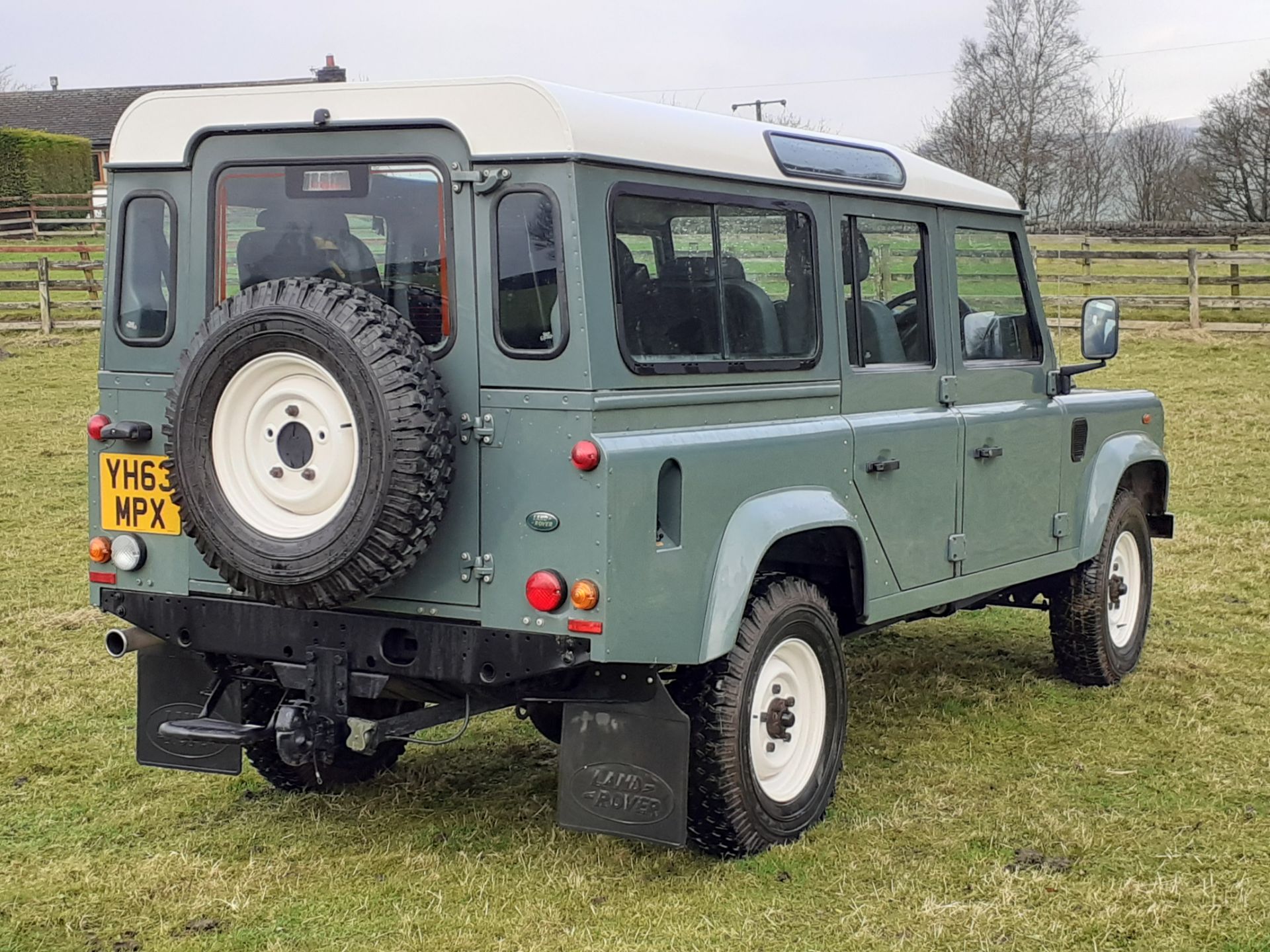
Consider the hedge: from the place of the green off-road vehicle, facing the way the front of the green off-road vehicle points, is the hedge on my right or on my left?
on my left

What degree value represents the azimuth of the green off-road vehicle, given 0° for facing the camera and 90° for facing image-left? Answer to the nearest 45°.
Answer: approximately 225°

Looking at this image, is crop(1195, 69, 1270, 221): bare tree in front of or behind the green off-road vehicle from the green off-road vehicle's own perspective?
in front

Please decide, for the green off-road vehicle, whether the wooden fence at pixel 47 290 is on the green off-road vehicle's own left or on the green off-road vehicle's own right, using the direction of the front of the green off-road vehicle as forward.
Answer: on the green off-road vehicle's own left
